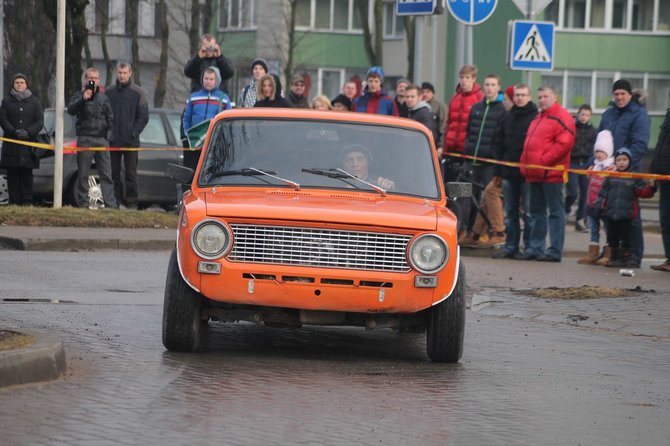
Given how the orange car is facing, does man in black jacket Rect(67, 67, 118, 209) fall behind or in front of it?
behind

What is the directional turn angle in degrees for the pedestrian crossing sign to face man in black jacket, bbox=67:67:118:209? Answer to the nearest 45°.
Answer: approximately 90° to its right

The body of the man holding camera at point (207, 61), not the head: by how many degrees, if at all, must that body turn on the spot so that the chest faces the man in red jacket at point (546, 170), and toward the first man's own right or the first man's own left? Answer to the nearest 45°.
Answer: approximately 45° to the first man's own left

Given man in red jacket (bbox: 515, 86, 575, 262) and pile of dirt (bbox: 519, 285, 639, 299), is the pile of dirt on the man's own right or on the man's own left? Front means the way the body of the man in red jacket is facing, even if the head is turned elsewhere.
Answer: on the man's own left

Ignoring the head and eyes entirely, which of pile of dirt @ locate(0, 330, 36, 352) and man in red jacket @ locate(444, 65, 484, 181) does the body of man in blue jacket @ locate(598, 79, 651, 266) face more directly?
the pile of dirt

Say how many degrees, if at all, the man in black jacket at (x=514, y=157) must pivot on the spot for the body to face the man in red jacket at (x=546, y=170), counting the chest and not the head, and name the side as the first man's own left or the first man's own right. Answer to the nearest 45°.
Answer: approximately 90° to the first man's own left

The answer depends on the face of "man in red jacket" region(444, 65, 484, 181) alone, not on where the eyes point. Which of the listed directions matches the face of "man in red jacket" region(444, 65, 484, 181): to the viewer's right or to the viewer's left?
to the viewer's left

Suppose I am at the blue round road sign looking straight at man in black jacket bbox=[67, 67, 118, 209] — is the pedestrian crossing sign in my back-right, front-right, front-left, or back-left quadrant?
back-left
